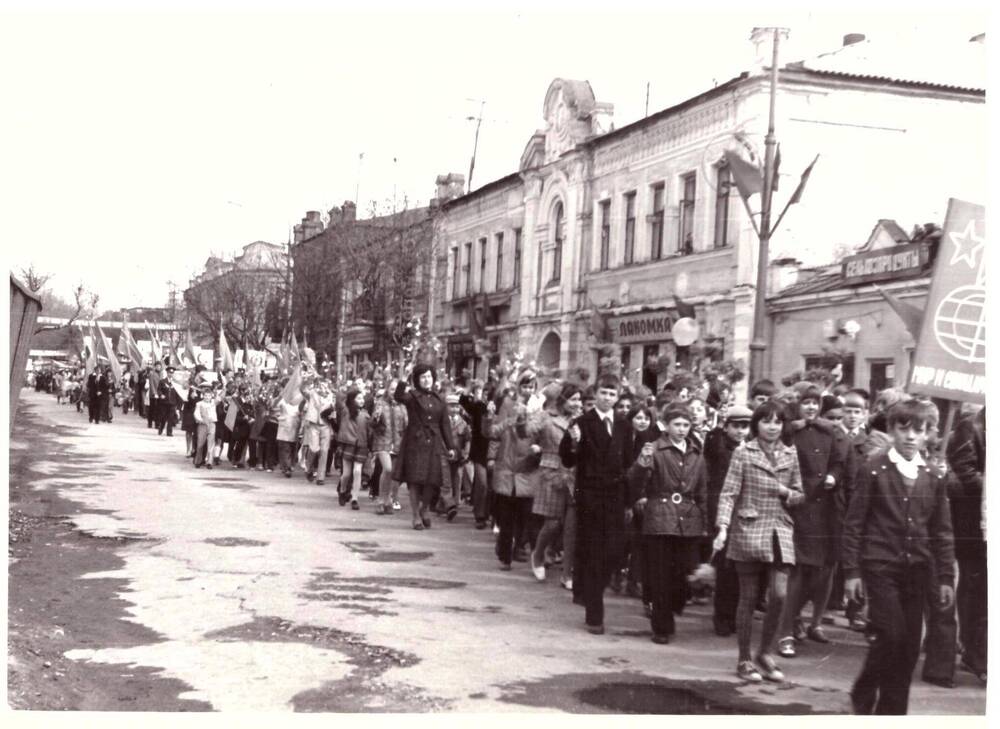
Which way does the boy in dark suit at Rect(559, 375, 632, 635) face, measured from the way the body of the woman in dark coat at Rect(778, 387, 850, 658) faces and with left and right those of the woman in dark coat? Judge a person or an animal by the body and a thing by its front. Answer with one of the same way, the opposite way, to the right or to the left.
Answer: the same way

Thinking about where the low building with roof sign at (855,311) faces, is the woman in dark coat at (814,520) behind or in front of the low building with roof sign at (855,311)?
in front

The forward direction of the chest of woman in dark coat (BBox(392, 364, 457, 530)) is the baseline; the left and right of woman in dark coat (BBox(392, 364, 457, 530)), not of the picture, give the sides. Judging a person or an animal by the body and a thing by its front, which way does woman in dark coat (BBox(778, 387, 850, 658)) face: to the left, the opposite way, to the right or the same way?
the same way

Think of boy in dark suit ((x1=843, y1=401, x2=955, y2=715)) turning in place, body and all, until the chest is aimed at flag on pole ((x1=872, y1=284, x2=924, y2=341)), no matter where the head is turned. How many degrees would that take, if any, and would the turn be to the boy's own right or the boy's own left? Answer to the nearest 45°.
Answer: approximately 180°

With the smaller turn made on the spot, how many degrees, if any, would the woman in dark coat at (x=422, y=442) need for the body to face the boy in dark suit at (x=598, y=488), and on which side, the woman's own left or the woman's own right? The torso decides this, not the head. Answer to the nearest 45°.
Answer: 0° — they already face them

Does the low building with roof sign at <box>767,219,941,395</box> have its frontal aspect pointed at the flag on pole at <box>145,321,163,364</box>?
no

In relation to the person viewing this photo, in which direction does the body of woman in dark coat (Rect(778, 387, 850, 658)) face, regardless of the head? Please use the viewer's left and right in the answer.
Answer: facing the viewer

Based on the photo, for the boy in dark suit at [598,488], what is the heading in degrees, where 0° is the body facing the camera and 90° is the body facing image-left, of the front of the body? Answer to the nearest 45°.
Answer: approximately 0°

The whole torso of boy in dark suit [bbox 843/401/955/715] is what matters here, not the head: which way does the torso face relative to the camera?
toward the camera

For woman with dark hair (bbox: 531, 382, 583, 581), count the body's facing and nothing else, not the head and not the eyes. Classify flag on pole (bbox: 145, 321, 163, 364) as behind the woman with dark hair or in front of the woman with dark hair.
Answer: behind

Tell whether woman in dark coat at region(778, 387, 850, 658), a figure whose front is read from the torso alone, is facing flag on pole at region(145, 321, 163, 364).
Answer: no

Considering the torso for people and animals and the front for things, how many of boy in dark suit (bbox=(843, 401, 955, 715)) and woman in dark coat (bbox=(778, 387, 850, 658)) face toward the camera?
2

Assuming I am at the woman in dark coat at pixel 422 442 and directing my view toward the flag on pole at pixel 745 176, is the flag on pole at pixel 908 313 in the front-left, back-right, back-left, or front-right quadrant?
front-right

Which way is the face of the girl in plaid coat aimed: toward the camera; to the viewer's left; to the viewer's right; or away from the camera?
toward the camera

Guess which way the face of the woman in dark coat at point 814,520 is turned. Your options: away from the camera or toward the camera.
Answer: toward the camera

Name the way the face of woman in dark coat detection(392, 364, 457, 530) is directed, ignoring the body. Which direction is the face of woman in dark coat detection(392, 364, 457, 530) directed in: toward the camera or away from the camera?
toward the camera

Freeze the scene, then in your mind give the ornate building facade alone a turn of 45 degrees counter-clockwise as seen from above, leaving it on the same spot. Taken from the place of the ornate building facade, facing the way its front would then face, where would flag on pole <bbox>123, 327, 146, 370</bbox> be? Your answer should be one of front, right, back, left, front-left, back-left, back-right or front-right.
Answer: back-right

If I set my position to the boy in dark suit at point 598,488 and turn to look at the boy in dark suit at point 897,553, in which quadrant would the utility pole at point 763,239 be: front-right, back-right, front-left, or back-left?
back-left

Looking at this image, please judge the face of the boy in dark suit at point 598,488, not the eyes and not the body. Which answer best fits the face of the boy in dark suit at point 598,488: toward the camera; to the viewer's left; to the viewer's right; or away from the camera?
toward the camera

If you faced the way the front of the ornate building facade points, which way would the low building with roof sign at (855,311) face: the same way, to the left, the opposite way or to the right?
the same way

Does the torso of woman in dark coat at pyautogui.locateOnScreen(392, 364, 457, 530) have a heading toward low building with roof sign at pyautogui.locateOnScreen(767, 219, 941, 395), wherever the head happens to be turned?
no

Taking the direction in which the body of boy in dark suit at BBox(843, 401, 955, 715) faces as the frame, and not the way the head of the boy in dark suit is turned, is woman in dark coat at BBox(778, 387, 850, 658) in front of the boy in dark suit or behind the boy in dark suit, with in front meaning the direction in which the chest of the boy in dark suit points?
behind
